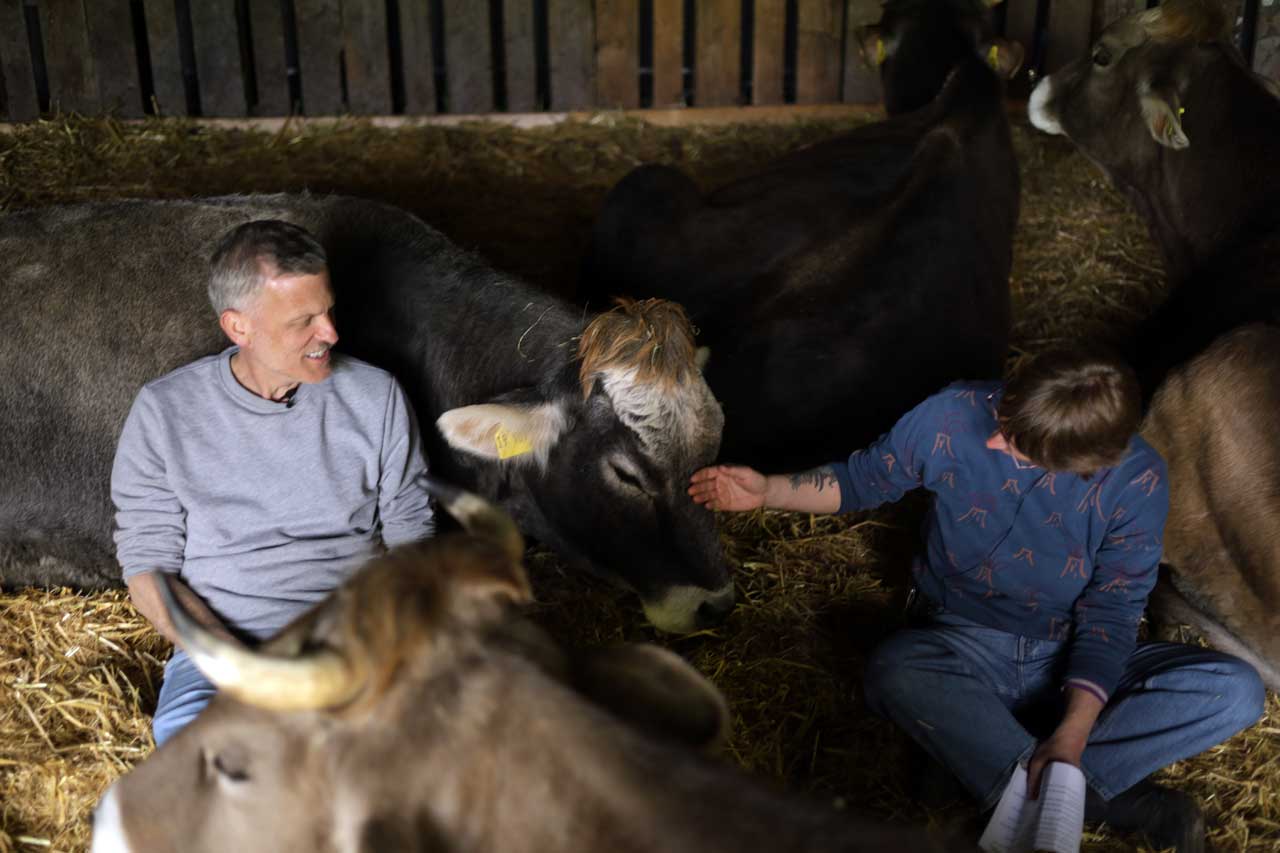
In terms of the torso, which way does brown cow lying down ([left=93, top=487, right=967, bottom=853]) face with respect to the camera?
to the viewer's left

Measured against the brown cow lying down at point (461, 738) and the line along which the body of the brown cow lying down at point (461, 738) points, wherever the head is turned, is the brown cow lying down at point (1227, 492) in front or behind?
behind

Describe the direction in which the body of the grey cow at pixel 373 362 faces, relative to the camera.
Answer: to the viewer's right

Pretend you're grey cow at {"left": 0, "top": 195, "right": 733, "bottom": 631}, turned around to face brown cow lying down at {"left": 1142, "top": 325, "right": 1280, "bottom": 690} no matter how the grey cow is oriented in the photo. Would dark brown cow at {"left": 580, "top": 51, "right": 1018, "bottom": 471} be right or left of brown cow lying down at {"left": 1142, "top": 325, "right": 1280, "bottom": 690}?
left

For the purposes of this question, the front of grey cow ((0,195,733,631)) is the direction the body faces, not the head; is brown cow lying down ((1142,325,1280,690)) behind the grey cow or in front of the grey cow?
in front

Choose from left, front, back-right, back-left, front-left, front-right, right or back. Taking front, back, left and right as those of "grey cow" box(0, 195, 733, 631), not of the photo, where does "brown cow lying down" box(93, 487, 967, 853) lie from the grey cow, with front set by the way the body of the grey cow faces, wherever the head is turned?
right

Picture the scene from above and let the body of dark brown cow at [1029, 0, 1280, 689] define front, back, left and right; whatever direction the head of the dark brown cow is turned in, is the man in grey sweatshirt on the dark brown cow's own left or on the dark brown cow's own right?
on the dark brown cow's own left

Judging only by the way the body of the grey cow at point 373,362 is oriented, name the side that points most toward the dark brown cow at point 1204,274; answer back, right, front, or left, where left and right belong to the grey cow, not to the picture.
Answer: front

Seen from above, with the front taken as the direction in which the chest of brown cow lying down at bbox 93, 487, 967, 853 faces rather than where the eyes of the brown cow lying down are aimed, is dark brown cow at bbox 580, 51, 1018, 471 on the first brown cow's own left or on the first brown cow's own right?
on the first brown cow's own right

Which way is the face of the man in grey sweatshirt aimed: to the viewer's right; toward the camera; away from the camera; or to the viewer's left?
to the viewer's right

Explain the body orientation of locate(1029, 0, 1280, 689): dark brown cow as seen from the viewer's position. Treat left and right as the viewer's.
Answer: facing to the left of the viewer

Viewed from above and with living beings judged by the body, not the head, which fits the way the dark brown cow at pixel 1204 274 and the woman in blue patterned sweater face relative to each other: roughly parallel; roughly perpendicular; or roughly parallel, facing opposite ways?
roughly perpendicular

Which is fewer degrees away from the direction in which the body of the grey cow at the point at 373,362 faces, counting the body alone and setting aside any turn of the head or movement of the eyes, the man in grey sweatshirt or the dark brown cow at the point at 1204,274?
the dark brown cow
